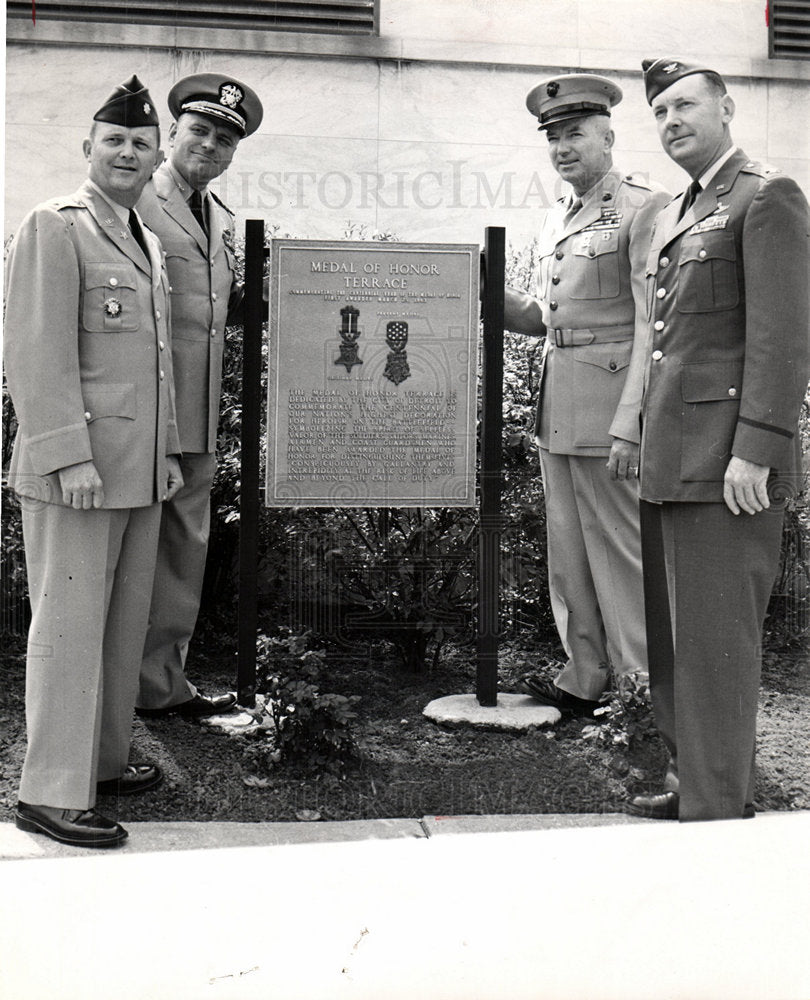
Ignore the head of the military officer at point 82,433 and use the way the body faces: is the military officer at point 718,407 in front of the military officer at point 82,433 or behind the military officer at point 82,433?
in front

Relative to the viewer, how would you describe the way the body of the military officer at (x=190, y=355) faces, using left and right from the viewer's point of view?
facing the viewer and to the right of the viewer

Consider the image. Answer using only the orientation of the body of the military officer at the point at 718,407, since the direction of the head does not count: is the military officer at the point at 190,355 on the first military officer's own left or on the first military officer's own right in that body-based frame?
on the first military officer's own right

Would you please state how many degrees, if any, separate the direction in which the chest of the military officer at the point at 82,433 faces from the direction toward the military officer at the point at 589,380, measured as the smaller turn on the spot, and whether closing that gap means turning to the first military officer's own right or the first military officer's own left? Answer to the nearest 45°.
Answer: approximately 45° to the first military officer's own left

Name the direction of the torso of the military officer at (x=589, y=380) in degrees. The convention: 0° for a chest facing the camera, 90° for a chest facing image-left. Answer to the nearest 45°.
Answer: approximately 45°

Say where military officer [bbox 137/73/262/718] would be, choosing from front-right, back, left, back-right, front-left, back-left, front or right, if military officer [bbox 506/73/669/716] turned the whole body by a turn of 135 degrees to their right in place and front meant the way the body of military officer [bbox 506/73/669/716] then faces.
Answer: left

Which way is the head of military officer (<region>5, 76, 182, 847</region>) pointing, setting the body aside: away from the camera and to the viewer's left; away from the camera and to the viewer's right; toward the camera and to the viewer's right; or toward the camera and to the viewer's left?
toward the camera and to the viewer's right

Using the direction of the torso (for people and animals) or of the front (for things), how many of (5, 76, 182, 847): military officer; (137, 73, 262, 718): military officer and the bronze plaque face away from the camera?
0

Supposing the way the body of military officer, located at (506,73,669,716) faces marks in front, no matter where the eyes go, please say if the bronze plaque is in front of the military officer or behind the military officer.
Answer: in front

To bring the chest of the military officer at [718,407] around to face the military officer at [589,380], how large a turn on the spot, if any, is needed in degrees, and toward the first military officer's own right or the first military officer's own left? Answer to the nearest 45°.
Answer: approximately 90° to the first military officer's own right

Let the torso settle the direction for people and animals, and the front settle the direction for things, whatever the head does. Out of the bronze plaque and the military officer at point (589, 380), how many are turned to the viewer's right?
0

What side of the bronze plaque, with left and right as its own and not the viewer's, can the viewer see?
front

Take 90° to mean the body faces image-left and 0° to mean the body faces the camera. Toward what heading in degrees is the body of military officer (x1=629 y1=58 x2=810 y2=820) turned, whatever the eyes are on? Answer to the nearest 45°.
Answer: approximately 45°

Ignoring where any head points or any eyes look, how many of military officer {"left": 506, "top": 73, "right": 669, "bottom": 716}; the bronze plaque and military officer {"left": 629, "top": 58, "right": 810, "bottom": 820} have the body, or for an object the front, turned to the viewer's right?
0

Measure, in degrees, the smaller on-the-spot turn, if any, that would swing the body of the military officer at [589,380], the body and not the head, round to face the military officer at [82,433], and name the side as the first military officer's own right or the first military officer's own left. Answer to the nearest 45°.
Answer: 0° — they already face them

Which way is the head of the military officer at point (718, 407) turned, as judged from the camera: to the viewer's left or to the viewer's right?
to the viewer's left
